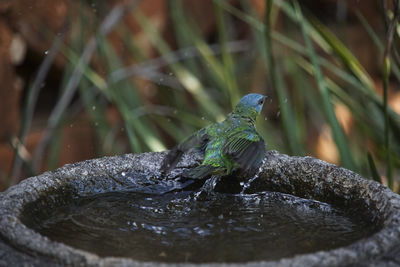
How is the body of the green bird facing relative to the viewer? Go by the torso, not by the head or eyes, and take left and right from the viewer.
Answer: facing away from the viewer and to the right of the viewer
